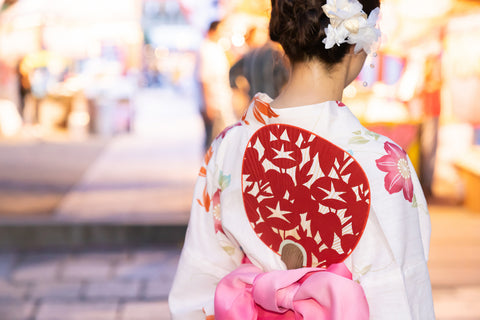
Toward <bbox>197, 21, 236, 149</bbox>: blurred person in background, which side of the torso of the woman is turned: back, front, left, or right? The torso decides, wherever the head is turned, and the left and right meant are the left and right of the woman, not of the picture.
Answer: front

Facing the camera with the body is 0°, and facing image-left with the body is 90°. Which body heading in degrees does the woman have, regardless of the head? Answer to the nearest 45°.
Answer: approximately 180°

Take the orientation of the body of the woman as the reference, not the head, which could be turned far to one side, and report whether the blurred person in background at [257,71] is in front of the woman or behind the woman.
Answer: in front
